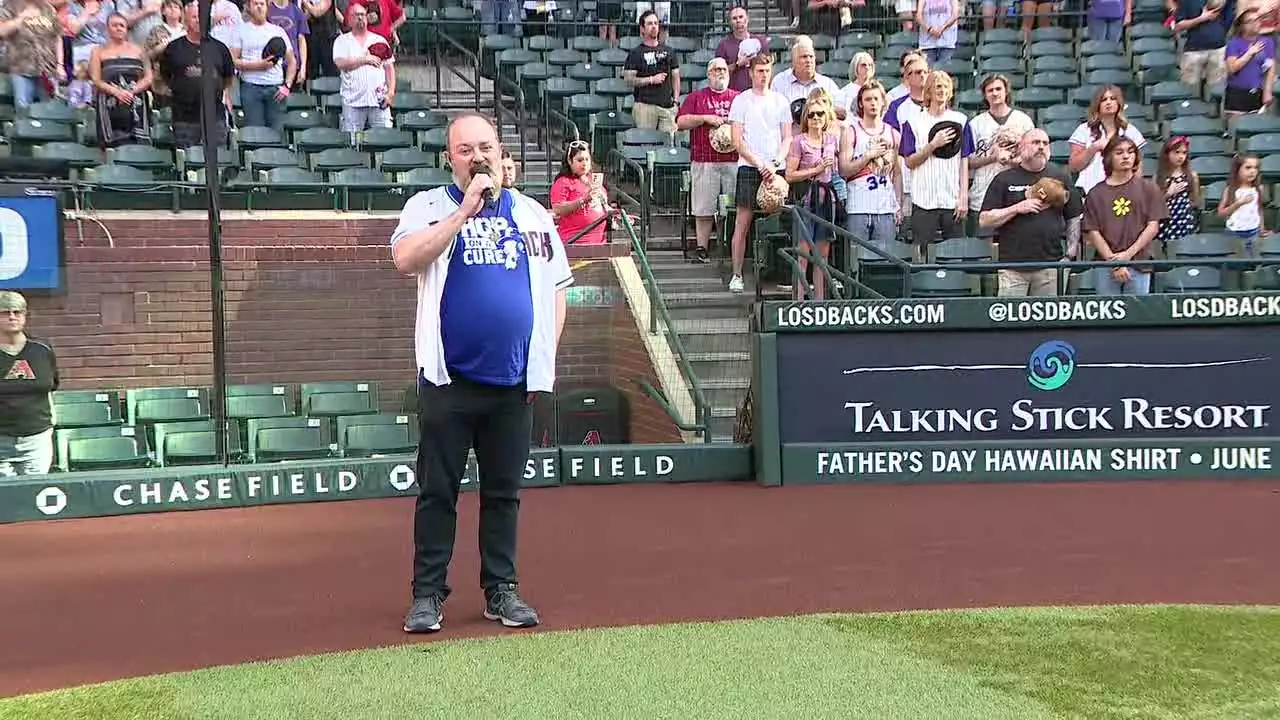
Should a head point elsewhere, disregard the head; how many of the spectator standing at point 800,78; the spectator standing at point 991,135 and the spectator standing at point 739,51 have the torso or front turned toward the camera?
3

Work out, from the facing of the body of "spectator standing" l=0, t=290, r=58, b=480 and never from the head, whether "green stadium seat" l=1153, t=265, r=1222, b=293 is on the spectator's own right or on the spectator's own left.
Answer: on the spectator's own left

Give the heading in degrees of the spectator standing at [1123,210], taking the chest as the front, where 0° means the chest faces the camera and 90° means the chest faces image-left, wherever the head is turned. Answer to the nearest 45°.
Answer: approximately 0°

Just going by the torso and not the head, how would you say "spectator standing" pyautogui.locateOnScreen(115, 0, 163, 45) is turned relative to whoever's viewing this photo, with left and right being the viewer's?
facing the viewer and to the right of the viewer

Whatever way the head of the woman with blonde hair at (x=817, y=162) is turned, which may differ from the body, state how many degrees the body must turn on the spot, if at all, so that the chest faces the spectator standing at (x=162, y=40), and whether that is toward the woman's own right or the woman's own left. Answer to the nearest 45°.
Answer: approximately 90° to the woman's own right

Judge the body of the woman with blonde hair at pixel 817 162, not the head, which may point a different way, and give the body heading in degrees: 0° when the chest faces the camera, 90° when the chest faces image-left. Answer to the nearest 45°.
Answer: approximately 0°

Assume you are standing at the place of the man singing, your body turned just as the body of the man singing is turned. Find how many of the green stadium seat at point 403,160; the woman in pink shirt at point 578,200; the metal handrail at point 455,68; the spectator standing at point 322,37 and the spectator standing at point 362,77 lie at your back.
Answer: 5

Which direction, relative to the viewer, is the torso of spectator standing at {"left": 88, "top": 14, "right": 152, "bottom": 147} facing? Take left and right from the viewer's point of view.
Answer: facing the viewer

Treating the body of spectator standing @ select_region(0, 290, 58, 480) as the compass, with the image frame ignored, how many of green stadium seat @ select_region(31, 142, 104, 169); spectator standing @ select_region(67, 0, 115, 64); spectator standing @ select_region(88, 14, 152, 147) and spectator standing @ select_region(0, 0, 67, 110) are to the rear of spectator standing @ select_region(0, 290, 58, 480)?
4

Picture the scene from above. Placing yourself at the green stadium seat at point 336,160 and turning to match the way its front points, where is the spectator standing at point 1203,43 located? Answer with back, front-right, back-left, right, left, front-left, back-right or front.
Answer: left

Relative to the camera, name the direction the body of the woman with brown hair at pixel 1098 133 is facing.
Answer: toward the camera

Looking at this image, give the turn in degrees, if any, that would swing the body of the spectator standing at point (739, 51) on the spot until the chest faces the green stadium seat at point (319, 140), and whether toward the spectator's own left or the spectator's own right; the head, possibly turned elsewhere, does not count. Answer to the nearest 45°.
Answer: approximately 90° to the spectator's own right

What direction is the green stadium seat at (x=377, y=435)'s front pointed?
toward the camera

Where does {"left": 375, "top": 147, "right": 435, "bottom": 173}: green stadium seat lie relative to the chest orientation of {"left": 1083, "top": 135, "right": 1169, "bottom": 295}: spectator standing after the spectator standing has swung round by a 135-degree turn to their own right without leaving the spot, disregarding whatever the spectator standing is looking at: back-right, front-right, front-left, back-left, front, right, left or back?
front-left

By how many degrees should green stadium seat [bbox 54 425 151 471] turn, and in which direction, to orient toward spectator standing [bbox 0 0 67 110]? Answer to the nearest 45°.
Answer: approximately 180°

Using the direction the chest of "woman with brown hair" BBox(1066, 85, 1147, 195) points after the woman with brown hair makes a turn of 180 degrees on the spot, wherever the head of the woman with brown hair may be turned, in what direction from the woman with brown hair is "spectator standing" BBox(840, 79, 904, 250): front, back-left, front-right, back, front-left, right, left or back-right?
back-left
